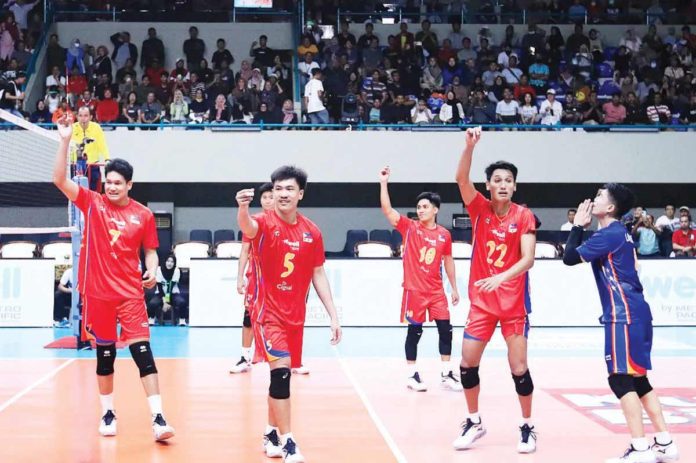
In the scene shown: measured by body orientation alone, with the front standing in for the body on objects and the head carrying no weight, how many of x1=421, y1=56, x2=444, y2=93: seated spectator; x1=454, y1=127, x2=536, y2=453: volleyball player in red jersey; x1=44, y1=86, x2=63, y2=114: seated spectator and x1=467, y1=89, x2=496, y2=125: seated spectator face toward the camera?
4

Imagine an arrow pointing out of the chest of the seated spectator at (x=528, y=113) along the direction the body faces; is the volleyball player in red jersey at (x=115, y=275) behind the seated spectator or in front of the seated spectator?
in front

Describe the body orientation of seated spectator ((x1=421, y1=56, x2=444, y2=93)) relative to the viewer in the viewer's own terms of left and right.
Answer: facing the viewer

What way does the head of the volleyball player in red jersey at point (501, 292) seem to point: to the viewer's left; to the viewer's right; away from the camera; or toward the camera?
toward the camera

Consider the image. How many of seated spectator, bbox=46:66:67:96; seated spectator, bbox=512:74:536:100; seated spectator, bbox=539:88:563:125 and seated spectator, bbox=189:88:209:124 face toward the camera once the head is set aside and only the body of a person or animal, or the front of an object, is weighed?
4

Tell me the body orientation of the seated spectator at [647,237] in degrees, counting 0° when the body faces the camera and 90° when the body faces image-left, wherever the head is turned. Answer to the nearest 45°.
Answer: approximately 0°

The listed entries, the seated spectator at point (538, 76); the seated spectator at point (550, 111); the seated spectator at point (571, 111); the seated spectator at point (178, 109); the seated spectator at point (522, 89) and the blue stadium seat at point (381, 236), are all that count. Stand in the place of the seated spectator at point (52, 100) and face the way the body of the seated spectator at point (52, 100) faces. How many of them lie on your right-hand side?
0

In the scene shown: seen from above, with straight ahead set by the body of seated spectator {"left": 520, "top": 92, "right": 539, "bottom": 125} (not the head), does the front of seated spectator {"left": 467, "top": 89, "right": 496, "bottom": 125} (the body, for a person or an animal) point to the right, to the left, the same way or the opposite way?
the same way

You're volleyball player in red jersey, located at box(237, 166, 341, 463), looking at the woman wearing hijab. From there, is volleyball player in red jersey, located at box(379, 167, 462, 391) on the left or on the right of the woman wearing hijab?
right

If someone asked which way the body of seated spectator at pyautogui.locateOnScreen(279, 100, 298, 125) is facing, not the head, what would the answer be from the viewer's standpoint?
toward the camera

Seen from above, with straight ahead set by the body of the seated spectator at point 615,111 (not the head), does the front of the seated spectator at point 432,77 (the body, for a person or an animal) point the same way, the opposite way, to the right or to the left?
the same way

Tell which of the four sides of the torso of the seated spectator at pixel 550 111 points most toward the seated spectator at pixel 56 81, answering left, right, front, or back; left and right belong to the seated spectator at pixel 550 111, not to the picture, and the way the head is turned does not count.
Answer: right

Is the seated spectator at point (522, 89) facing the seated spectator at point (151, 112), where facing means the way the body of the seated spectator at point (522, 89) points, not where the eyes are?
no

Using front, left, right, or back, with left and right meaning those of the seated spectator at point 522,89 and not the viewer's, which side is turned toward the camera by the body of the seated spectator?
front

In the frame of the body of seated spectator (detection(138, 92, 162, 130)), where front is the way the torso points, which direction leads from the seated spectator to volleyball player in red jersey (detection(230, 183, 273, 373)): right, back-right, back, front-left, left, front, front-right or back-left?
front

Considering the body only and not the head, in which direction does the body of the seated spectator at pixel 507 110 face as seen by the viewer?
toward the camera

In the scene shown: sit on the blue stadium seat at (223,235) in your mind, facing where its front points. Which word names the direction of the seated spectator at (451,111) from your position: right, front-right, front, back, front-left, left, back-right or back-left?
left
